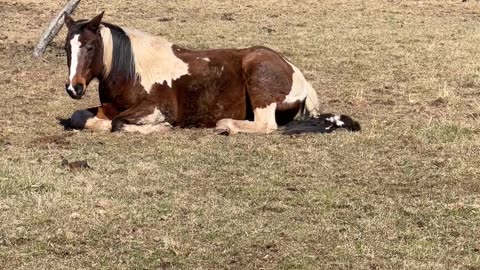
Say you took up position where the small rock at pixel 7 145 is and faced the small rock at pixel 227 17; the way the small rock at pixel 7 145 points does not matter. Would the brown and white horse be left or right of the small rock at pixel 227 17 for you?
right

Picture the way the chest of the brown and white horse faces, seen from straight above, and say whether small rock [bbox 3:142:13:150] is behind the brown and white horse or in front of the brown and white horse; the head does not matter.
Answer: in front

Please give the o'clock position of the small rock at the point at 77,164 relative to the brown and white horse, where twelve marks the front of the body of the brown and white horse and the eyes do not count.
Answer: The small rock is roughly at 10 o'clock from the brown and white horse.

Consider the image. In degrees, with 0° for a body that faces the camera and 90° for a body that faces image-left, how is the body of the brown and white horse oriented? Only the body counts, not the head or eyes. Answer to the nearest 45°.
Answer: approximately 90°

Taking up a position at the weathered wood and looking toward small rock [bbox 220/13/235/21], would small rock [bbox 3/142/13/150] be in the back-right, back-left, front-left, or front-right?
back-right

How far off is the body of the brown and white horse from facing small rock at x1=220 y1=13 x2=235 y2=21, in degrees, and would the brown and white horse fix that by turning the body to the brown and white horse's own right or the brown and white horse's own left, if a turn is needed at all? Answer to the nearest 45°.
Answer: approximately 90° to the brown and white horse's own right
